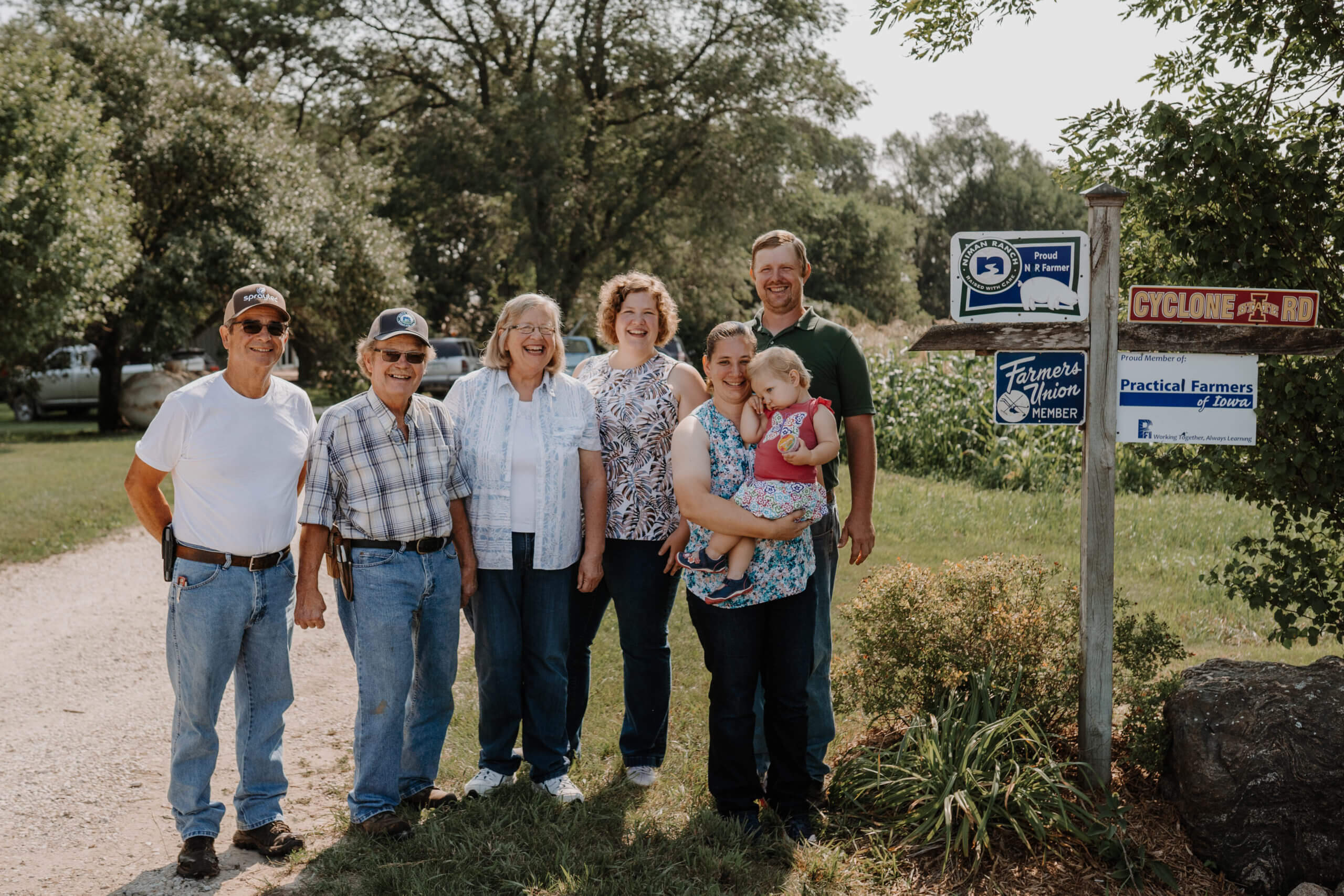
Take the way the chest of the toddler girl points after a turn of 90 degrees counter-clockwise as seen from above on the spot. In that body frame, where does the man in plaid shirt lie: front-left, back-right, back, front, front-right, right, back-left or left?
back-right

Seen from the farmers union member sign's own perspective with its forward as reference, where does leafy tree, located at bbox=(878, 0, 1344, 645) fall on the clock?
The leafy tree is roughly at 8 o'clock from the farmers union member sign.

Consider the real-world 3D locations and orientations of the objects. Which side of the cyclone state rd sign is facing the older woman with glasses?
right

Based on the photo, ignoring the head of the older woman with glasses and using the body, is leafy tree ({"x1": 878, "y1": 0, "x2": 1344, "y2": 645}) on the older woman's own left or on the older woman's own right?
on the older woman's own left

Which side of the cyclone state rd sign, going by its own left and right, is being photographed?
front

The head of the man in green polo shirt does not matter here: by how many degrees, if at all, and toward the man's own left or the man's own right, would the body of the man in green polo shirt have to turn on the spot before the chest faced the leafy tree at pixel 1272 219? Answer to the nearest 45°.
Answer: approximately 90° to the man's own left

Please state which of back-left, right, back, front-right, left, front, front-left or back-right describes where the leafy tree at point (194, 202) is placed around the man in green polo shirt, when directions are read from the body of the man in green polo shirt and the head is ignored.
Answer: back-right

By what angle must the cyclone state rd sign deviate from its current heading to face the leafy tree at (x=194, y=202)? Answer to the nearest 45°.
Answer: approximately 135° to its right

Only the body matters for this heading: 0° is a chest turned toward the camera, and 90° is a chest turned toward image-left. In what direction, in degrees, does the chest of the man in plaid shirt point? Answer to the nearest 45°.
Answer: approximately 315°

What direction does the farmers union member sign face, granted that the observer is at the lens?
facing the viewer

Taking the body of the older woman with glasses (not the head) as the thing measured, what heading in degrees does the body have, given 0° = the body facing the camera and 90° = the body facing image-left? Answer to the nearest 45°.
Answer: approximately 0°

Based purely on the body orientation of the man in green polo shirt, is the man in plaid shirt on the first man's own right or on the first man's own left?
on the first man's own right

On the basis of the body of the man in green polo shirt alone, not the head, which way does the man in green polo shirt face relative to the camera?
toward the camera
